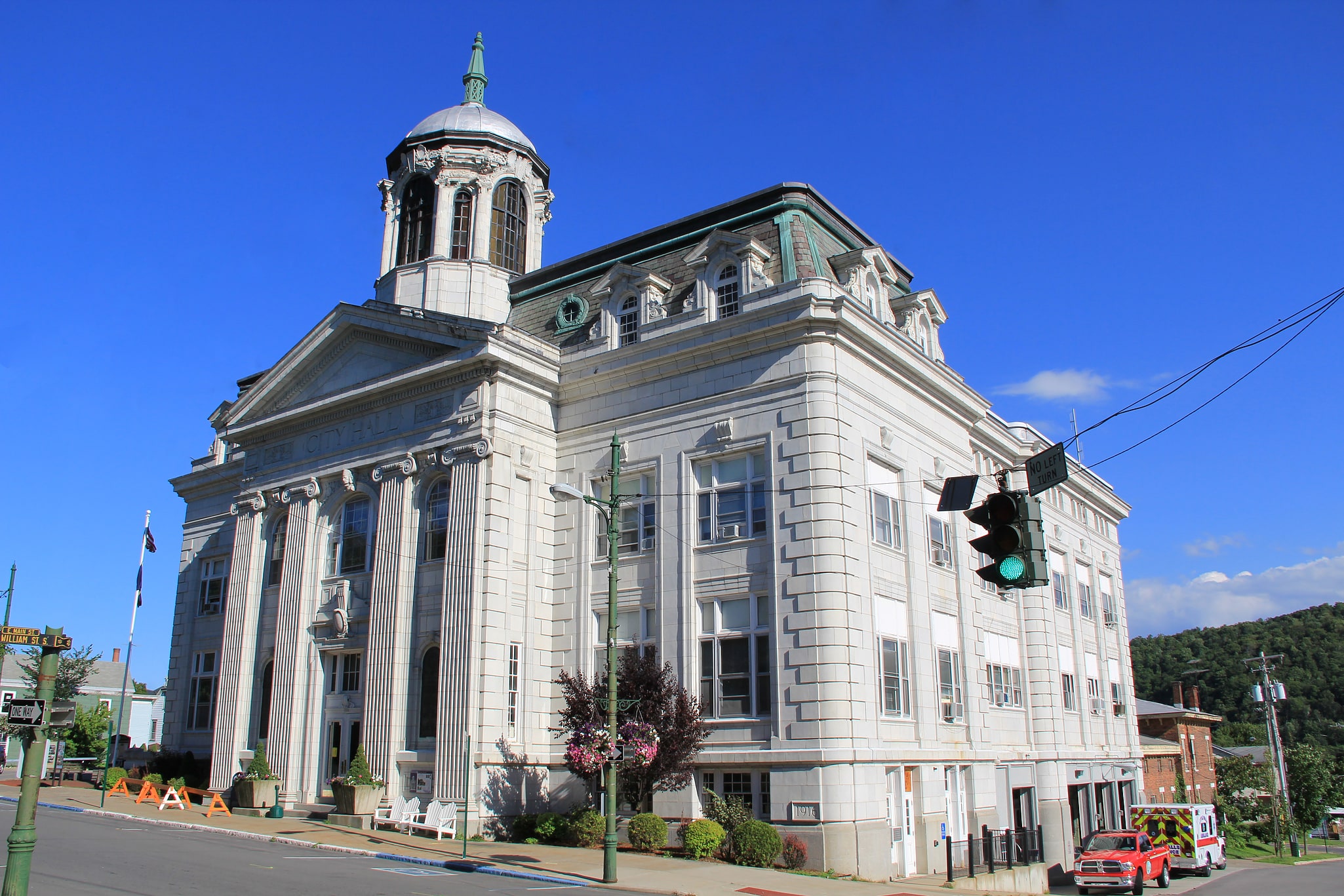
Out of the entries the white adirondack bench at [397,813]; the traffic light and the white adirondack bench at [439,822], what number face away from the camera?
0

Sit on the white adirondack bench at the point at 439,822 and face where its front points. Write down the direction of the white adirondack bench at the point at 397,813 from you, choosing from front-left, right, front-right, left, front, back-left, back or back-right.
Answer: right

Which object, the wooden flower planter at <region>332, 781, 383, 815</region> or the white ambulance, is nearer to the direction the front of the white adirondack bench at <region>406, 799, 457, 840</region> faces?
the wooden flower planter

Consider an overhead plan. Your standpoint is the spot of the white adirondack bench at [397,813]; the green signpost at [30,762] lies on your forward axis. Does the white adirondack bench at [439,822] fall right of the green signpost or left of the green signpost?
left

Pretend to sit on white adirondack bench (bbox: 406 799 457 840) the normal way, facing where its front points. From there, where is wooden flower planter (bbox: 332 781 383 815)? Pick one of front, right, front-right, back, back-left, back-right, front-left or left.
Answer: right

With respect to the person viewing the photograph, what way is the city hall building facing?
facing the viewer and to the left of the viewer

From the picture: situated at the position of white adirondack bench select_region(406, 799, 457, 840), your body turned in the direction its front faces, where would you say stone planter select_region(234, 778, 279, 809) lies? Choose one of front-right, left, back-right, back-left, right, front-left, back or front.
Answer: right

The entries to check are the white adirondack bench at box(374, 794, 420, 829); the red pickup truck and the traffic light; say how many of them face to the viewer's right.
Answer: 0

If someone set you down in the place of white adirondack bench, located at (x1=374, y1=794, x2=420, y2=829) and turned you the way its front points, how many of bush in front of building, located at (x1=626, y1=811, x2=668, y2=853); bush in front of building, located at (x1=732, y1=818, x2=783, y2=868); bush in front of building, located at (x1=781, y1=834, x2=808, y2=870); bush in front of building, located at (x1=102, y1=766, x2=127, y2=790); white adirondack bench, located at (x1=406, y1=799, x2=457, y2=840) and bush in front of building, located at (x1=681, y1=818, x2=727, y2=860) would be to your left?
5

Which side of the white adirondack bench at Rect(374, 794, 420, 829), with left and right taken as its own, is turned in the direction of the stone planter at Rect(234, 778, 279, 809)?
right

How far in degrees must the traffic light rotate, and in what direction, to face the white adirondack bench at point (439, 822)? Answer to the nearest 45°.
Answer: approximately 90° to its right

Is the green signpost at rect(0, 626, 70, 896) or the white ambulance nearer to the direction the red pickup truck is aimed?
the green signpost

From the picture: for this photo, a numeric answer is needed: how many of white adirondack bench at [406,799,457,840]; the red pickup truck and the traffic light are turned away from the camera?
0

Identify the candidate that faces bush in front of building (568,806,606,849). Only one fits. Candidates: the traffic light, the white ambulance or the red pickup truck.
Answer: the red pickup truck
